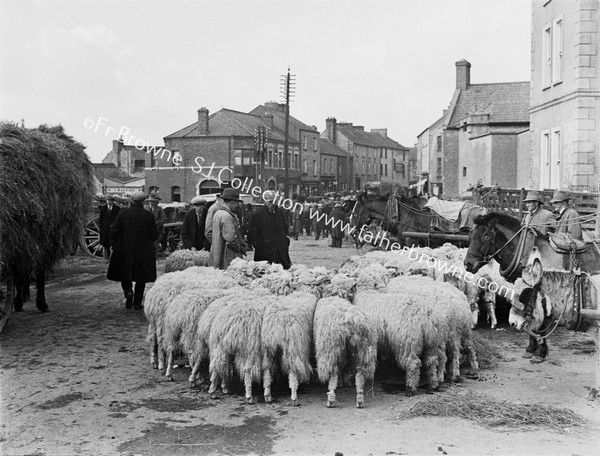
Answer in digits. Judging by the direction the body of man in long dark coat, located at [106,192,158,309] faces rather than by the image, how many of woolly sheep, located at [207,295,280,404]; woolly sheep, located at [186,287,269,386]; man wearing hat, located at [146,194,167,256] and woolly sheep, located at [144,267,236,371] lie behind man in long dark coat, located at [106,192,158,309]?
3

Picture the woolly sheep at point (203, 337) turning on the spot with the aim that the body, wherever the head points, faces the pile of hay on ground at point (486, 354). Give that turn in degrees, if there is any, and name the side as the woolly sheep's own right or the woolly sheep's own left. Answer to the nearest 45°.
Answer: approximately 45° to the woolly sheep's own right

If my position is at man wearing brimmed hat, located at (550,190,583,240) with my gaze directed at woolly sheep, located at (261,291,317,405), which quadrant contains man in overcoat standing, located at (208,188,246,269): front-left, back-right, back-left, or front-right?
front-right

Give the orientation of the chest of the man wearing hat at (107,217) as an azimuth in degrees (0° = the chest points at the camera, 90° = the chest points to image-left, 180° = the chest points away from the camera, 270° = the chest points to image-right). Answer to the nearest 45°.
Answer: approximately 0°

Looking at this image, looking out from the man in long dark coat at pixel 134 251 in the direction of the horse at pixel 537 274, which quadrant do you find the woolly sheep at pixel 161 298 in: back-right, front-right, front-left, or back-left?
front-right

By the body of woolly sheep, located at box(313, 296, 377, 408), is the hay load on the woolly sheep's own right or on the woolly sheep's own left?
on the woolly sheep's own left

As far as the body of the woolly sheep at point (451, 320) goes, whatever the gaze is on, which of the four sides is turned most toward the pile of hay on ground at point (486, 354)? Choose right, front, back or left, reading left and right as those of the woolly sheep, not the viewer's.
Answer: right

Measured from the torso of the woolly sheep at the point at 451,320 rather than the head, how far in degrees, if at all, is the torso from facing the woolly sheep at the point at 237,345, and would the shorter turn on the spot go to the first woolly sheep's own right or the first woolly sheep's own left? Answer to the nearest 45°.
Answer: approximately 90° to the first woolly sheep's own left

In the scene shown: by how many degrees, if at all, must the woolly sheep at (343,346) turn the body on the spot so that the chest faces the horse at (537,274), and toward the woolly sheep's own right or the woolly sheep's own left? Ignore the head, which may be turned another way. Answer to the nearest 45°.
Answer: approximately 45° to the woolly sheep's own right

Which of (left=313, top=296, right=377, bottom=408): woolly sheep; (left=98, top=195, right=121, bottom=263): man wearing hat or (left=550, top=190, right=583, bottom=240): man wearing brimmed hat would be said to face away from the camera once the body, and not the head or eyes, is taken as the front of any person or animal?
the woolly sheep

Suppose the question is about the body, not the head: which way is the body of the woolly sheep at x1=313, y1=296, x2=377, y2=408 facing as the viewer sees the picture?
away from the camera

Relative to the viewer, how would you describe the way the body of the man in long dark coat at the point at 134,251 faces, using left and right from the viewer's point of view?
facing away from the viewer

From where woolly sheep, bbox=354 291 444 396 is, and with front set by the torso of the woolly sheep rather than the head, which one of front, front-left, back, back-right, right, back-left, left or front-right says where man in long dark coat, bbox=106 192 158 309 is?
front

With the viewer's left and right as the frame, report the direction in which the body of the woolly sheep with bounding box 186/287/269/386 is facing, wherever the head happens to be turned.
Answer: facing away from the viewer and to the right of the viewer
